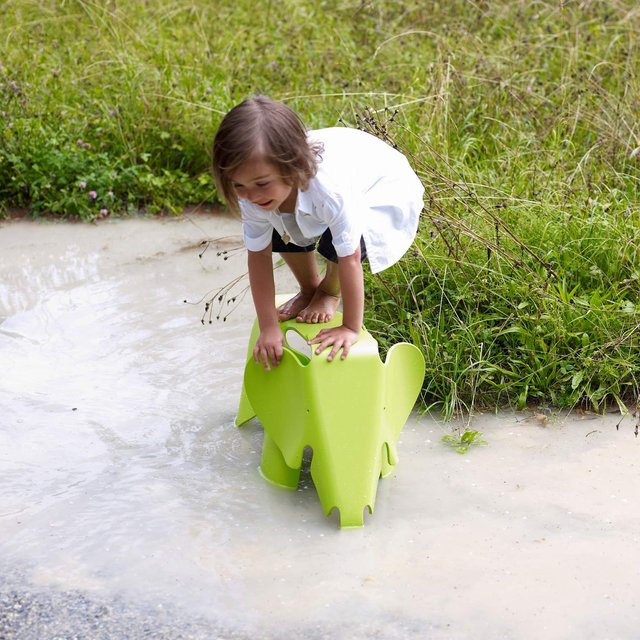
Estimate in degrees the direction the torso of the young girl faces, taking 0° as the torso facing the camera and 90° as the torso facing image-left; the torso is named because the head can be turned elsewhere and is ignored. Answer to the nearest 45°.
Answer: approximately 45°

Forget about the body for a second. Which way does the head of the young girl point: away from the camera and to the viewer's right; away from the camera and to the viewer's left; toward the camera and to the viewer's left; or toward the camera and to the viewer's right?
toward the camera and to the viewer's left
